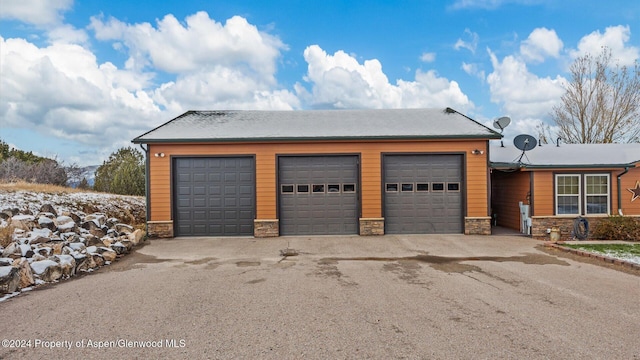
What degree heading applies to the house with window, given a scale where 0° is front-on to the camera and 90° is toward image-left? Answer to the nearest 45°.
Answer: approximately 0°

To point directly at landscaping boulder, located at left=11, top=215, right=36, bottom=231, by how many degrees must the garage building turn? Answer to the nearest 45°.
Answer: approximately 45° to its right

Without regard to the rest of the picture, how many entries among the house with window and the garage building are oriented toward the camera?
2

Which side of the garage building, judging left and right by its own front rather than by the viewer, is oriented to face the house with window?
left

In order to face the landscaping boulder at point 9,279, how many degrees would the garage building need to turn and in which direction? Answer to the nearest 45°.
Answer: approximately 45° to its right

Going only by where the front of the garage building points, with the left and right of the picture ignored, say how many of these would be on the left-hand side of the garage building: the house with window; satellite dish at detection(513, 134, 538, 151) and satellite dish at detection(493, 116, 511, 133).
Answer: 3

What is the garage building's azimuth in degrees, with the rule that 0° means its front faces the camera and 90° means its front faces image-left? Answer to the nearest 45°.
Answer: approximately 0°
